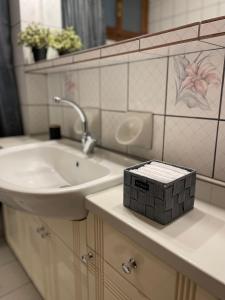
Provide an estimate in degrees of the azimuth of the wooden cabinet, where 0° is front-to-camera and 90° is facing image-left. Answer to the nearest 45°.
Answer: approximately 45°

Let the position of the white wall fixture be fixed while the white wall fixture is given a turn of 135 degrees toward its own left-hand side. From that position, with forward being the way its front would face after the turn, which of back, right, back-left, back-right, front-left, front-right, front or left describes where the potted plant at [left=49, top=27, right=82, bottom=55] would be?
back-left

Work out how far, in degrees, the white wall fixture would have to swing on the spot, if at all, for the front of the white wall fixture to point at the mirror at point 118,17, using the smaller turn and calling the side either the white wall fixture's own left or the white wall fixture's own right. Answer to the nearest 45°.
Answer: approximately 135° to the white wall fixture's own right

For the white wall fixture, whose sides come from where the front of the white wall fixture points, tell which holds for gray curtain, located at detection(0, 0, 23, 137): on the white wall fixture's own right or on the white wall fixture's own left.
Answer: on the white wall fixture's own right

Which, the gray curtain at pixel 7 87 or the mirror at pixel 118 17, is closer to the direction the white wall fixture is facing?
the gray curtain

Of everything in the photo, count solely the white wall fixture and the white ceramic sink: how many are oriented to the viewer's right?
0

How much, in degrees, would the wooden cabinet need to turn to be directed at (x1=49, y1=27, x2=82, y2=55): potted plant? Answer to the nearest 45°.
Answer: approximately 135° to its right
